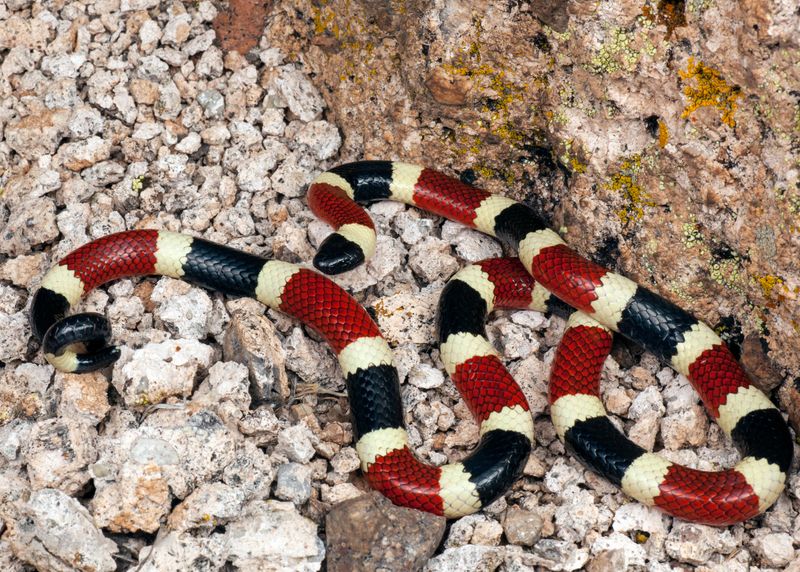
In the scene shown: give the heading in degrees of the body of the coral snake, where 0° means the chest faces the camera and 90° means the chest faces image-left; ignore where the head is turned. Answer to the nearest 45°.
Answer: approximately 45°

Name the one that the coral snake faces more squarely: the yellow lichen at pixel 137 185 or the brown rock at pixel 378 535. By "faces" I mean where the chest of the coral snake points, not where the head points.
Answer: the brown rock

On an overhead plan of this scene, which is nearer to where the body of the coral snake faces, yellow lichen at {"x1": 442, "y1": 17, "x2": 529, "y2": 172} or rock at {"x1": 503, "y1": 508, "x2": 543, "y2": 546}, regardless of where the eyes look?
the rock

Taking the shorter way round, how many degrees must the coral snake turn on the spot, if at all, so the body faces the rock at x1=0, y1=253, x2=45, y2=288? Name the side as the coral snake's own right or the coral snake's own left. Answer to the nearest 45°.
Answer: approximately 45° to the coral snake's own right

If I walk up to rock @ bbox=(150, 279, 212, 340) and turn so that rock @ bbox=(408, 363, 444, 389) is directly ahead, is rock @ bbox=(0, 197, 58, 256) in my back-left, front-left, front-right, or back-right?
back-left

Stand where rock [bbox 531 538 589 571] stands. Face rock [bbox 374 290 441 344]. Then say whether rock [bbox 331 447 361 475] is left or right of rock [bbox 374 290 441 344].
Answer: left

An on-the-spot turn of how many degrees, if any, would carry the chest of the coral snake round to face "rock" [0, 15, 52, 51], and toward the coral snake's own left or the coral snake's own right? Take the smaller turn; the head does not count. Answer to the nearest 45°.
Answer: approximately 90° to the coral snake's own right

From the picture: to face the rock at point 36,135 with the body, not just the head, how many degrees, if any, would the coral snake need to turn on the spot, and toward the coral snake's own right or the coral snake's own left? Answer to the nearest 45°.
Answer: approximately 45° to the coral snake's own right

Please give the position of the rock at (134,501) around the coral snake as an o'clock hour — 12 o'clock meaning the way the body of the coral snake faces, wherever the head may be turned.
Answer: The rock is roughly at 12 o'clock from the coral snake.

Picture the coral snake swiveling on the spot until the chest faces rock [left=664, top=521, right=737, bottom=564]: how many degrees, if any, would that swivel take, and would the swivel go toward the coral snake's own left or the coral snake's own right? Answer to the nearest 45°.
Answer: approximately 90° to the coral snake's own left
